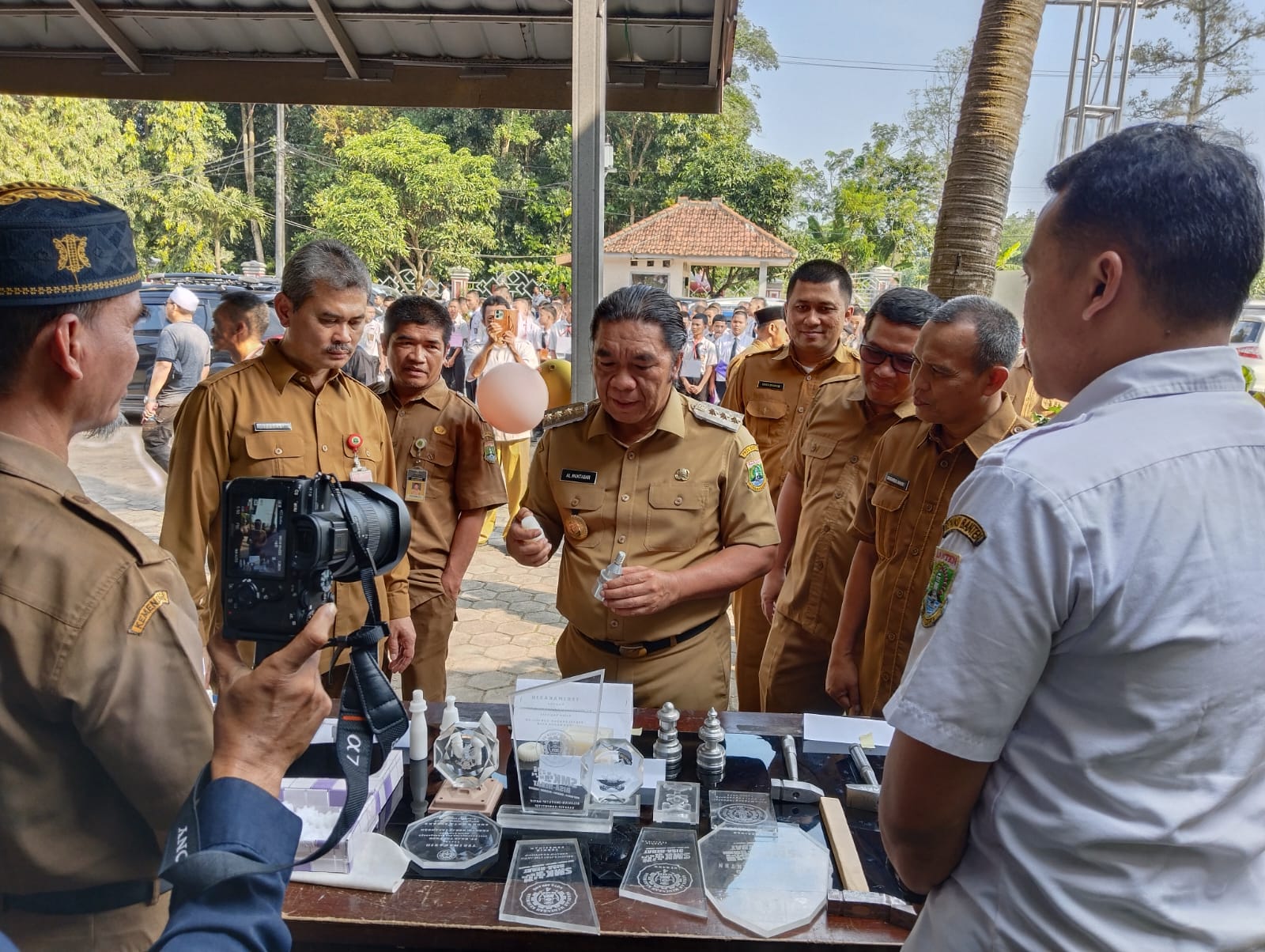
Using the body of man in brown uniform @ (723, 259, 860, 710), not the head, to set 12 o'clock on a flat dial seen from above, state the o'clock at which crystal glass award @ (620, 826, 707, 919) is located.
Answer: The crystal glass award is roughly at 12 o'clock from the man in brown uniform.

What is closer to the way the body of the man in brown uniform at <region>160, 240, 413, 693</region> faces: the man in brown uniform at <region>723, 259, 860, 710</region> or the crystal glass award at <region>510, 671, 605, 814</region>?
the crystal glass award

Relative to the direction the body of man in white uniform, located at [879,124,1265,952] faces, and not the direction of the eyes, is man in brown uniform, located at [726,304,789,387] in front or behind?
in front

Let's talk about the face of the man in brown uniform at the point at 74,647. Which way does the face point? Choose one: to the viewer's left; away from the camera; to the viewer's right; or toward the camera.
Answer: to the viewer's right

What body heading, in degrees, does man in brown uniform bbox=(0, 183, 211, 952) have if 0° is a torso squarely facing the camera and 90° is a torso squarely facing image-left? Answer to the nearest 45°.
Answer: approximately 225°

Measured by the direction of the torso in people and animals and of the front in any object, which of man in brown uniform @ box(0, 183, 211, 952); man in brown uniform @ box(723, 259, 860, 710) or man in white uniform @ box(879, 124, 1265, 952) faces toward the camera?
man in brown uniform @ box(723, 259, 860, 710)

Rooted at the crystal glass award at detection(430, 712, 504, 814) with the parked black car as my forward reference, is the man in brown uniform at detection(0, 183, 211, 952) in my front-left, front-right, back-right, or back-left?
back-left

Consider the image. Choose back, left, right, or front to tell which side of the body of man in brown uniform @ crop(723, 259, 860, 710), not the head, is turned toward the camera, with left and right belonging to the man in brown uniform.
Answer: front

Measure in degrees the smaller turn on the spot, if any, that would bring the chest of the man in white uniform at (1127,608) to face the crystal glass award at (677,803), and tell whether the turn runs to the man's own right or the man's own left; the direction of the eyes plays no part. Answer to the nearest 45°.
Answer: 0° — they already face it

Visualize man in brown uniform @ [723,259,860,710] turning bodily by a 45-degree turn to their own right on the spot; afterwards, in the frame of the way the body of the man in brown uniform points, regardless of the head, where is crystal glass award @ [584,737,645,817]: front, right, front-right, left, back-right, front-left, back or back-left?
front-left

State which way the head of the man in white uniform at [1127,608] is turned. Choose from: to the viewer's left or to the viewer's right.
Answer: to the viewer's left
